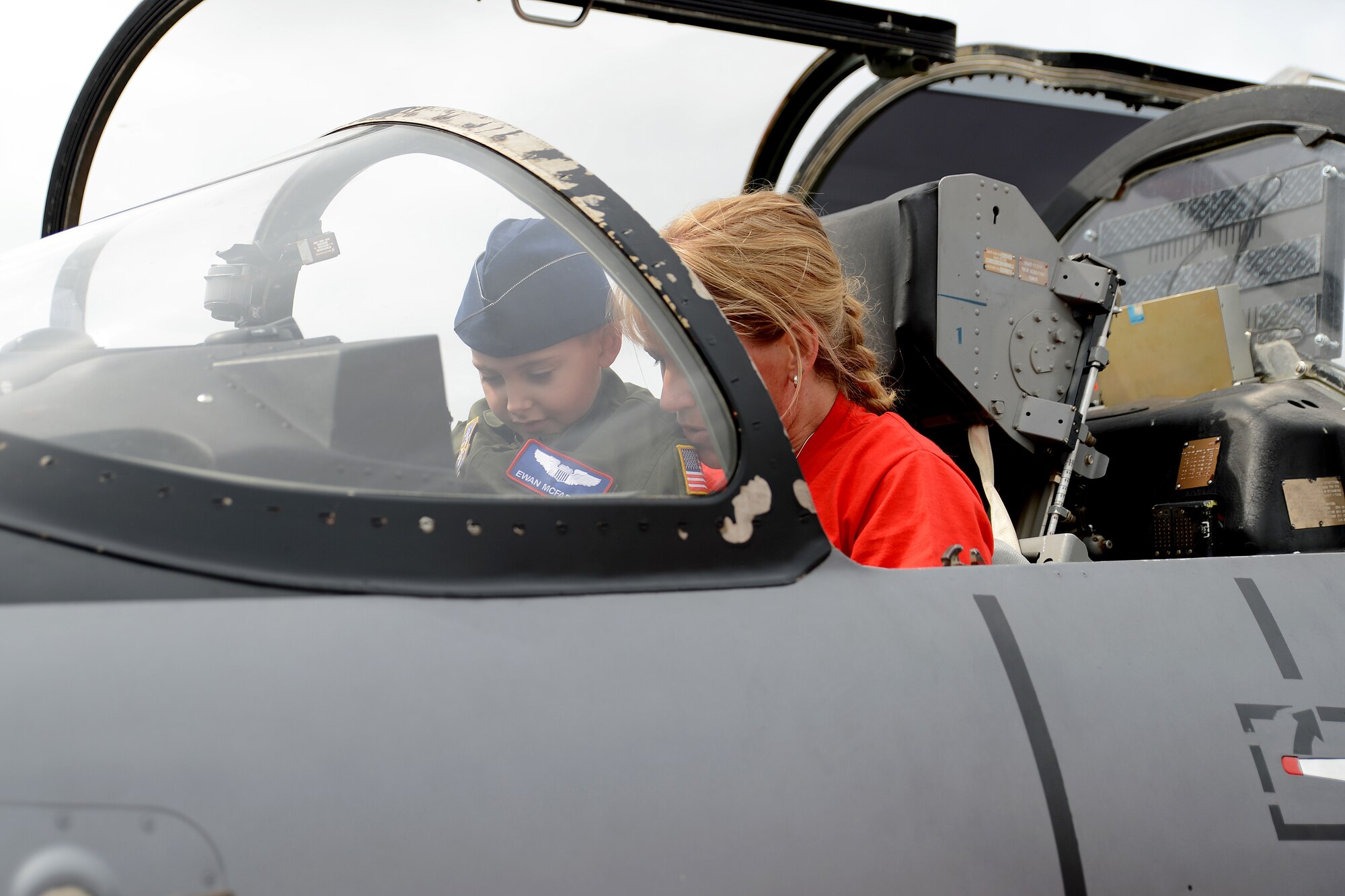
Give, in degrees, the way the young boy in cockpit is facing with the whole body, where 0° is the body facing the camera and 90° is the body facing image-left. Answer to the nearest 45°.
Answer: approximately 45°

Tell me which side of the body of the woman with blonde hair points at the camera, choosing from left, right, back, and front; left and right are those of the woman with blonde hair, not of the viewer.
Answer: left

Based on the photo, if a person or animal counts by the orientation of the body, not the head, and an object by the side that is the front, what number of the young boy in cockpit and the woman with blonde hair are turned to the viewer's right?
0

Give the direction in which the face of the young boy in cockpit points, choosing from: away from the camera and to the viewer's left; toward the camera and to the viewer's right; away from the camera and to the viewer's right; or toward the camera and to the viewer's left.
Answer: toward the camera and to the viewer's left

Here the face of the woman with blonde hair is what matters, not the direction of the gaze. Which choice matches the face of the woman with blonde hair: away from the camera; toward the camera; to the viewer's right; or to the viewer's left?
to the viewer's left
